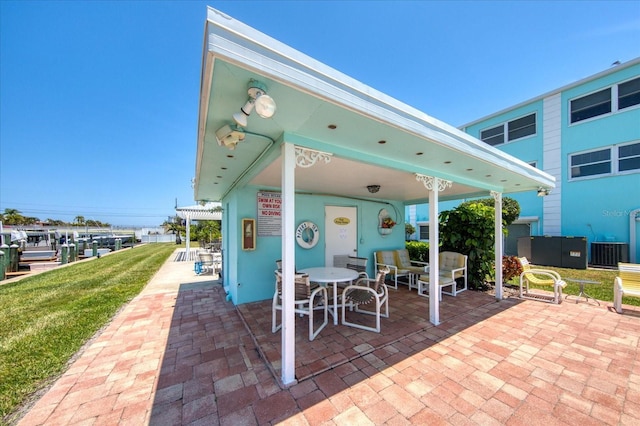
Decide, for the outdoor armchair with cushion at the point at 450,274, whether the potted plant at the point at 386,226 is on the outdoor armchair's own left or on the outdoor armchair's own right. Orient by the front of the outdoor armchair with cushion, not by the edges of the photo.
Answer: on the outdoor armchair's own right

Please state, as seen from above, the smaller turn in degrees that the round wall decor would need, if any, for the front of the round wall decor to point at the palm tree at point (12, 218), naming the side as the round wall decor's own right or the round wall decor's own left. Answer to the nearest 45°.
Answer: approximately 135° to the round wall decor's own right

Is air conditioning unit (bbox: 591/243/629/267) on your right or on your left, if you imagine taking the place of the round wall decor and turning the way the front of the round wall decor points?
on your left

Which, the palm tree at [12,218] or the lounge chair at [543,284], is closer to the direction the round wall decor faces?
the lounge chair

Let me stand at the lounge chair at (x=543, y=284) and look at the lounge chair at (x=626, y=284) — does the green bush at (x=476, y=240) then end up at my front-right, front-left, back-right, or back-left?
back-left

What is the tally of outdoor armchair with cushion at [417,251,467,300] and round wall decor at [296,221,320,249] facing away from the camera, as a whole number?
0

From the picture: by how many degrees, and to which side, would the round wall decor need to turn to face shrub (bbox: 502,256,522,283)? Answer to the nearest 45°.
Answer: approximately 90° to its left
